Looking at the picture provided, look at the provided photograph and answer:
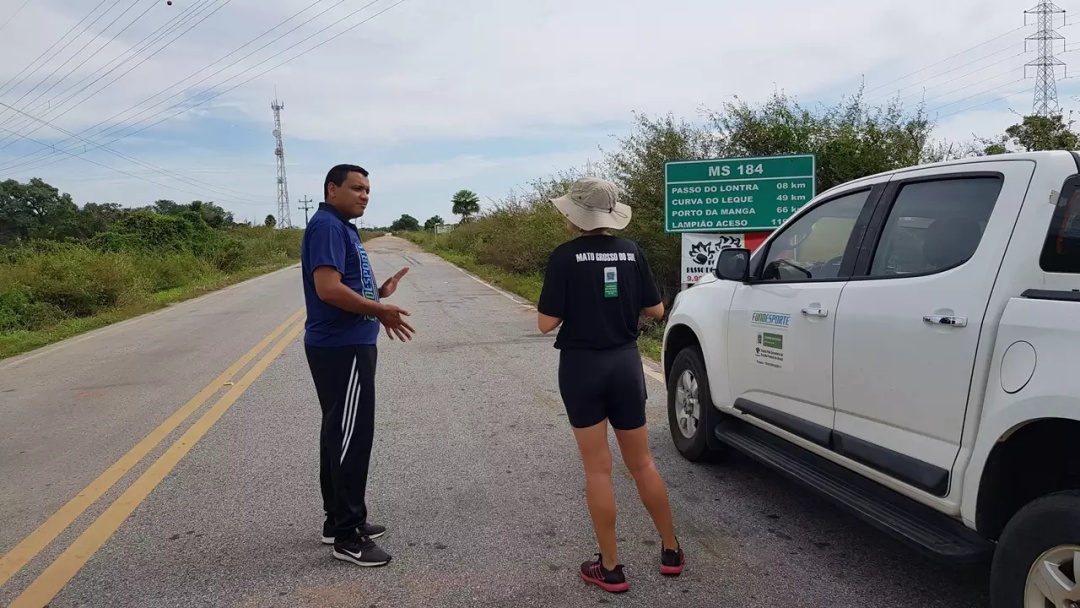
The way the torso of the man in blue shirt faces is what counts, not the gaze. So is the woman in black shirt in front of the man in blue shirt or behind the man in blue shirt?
in front

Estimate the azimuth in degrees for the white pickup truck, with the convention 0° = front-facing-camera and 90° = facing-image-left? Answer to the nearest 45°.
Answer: approximately 135°

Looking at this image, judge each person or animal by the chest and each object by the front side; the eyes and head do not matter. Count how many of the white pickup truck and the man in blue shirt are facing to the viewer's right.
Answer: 1

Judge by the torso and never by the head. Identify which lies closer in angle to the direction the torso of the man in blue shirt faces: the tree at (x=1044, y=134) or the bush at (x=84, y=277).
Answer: the tree

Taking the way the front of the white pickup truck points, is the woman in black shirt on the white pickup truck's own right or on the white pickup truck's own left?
on the white pickup truck's own left

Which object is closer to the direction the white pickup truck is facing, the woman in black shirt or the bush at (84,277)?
the bush

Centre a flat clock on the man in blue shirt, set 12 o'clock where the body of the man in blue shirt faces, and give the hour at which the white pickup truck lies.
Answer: The white pickup truck is roughly at 1 o'clock from the man in blue shirt.

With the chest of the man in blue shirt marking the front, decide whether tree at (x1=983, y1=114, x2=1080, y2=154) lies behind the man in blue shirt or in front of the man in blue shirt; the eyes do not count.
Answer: in front

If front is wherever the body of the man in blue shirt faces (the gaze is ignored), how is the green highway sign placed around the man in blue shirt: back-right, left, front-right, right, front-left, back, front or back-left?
front-left

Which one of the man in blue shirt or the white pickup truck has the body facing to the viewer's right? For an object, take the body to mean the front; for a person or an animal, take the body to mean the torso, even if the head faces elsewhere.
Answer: the man in blue shirt

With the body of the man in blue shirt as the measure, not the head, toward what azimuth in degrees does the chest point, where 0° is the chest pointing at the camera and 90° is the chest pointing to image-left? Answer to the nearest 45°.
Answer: approximately 270°
